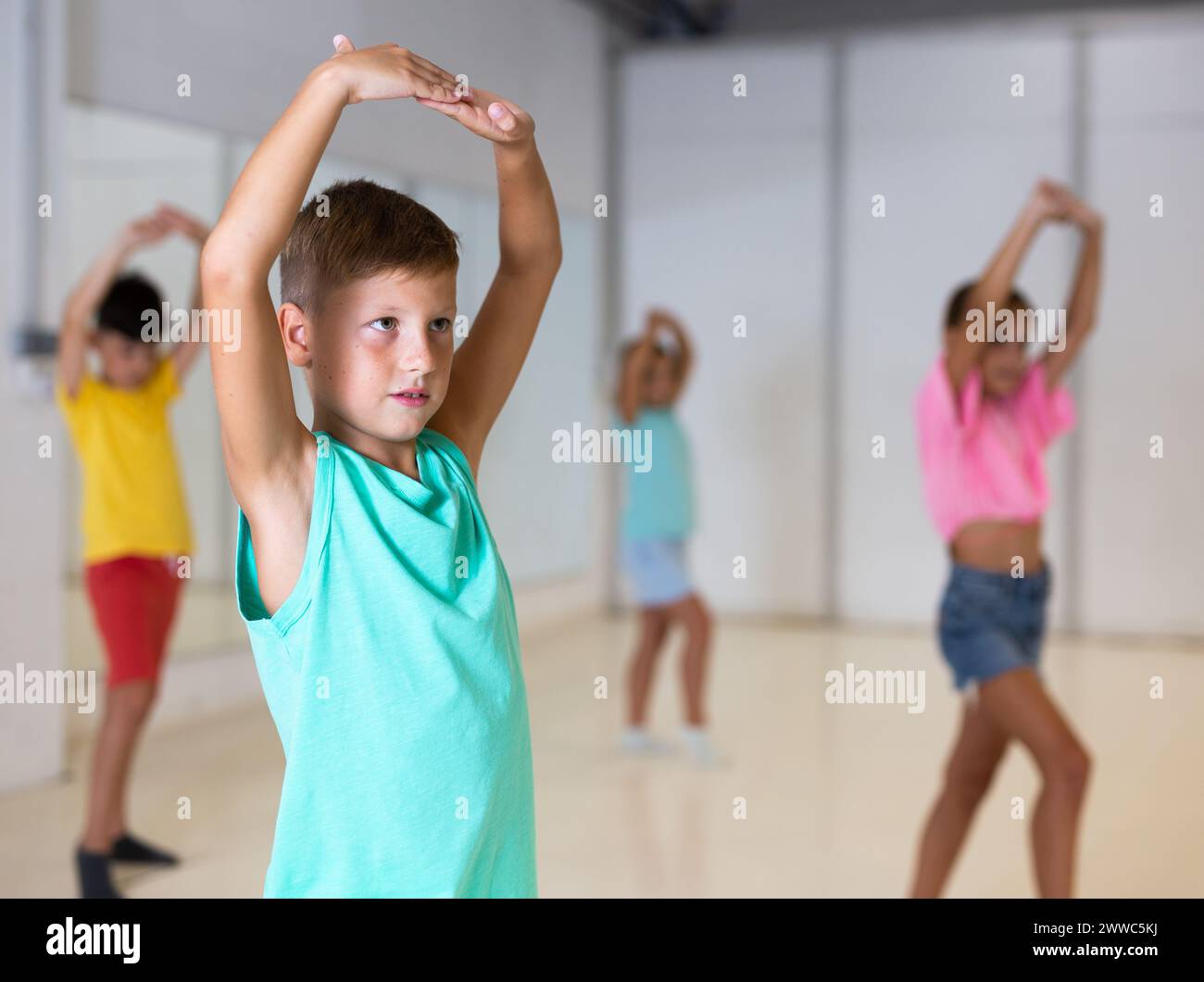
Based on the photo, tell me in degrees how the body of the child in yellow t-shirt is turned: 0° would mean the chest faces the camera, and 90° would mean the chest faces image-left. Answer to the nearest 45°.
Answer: approximately 315°

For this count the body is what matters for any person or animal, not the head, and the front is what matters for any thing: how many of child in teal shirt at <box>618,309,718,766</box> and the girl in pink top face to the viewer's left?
0

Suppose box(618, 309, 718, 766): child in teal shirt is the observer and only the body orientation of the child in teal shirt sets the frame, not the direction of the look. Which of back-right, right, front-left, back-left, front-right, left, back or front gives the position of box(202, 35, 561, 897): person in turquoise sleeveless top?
front-right

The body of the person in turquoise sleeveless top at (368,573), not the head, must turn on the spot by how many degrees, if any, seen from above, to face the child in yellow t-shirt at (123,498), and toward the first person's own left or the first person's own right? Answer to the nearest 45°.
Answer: approximately 135° to the first person's own left

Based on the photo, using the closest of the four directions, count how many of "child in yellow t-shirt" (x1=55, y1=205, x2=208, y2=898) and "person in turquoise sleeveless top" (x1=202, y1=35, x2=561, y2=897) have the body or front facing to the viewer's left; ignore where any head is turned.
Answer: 0

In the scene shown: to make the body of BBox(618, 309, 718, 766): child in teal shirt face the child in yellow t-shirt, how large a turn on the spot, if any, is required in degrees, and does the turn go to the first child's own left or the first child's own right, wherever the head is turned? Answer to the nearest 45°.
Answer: approximately 90° to the first child's own right

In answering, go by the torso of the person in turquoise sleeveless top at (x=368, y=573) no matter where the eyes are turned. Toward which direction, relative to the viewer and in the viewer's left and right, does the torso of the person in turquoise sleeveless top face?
facing the viewer and to the right of the viewer

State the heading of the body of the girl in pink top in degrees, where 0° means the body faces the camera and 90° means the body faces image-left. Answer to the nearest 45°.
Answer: approximately 315°
